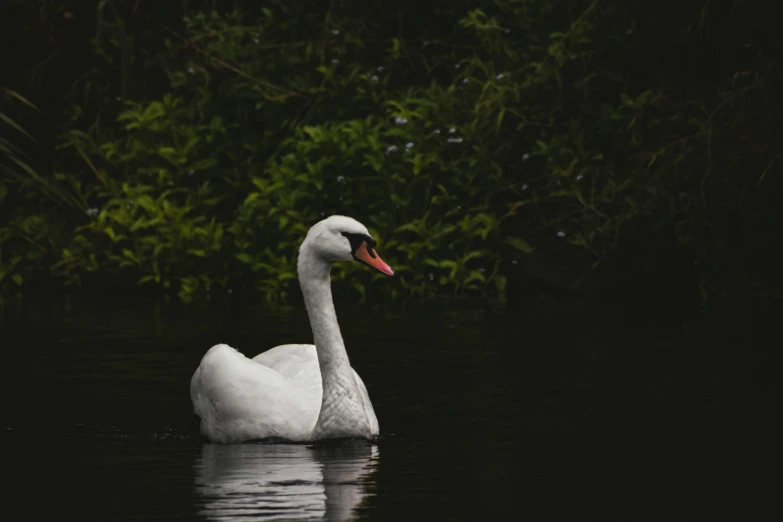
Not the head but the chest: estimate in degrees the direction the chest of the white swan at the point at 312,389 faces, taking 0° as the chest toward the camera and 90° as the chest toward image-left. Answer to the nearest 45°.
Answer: approximately 315°
